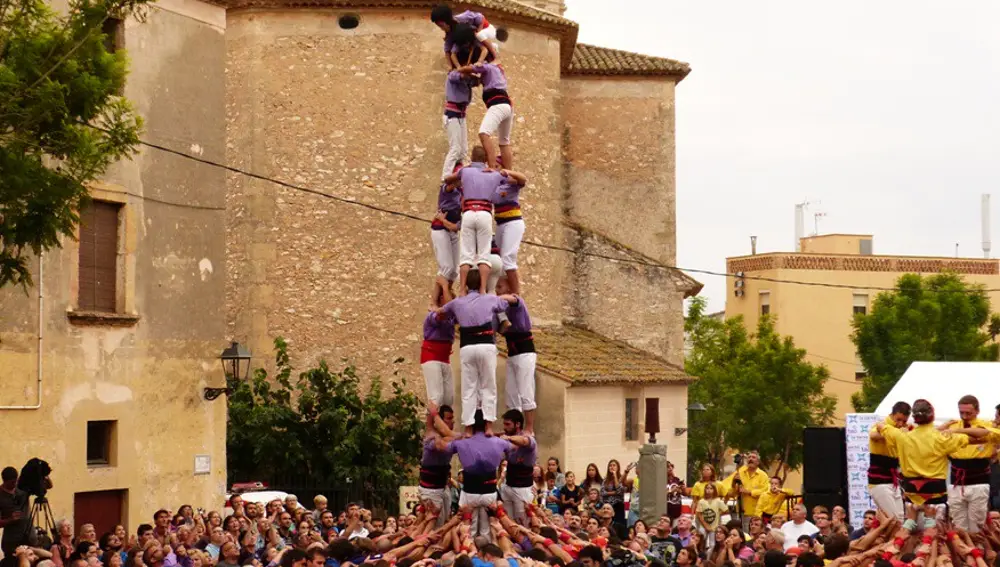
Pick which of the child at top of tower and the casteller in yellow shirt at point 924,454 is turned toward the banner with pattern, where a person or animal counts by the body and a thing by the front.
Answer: the casteller in yellow shirt

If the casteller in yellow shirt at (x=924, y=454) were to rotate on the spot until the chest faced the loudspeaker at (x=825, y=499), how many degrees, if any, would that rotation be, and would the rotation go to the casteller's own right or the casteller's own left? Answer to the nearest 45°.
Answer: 0° — they already face it

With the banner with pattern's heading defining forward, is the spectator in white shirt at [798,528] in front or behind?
in front

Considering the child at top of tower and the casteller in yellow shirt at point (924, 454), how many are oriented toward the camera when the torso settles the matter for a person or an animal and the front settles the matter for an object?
0

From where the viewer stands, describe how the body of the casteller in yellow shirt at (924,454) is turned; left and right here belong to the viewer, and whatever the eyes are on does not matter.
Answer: facing away from the viewer

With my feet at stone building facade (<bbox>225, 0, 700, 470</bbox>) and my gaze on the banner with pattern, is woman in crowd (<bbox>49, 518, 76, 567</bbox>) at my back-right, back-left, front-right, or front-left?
front-right

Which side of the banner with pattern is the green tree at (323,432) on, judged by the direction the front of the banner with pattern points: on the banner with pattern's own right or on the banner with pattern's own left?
on the banner with pattern's own right

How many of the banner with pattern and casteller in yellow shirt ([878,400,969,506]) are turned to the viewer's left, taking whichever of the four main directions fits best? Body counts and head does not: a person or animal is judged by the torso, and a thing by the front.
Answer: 0

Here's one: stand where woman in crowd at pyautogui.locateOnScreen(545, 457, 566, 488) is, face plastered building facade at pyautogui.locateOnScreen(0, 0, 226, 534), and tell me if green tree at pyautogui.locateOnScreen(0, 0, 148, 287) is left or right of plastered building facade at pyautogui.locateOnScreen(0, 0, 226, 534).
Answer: left

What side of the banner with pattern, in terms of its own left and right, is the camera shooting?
front

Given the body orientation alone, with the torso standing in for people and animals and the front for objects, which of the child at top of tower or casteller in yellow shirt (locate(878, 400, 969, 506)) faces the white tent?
the casteller in yellow shirt

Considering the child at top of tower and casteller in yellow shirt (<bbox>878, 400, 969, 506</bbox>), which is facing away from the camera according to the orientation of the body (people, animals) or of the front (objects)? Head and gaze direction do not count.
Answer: the casteller in yellow shirt

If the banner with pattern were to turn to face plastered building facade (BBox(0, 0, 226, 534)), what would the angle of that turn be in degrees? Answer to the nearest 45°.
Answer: approximately 90° to its right
